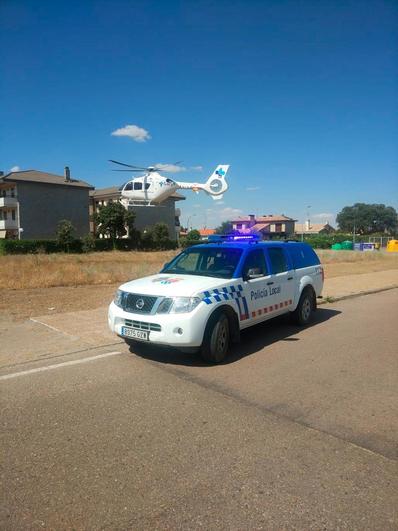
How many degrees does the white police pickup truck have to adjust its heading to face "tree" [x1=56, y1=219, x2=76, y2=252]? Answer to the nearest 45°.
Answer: approximately 135° to its right

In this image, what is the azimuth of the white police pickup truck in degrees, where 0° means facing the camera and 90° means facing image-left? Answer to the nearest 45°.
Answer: approximately 45°

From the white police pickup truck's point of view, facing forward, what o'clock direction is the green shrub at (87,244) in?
The green shrub is roughly at 4 o'clock from the white police pickup truck.
